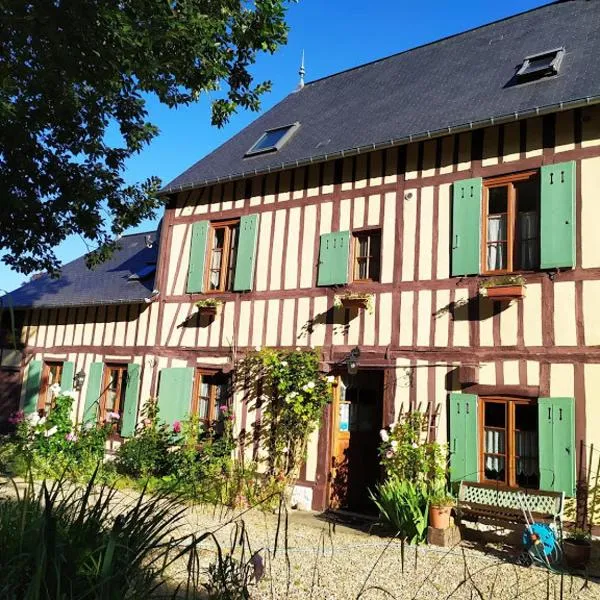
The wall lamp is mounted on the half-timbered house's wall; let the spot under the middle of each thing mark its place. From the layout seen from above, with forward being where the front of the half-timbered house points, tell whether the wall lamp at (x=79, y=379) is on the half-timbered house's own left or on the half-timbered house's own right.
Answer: on the half-timbered house's own right

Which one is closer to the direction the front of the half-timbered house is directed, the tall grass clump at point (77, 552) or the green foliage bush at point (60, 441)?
the tall grass clump

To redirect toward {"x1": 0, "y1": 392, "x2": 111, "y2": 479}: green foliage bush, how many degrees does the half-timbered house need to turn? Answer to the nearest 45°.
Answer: approximately 45° to its right

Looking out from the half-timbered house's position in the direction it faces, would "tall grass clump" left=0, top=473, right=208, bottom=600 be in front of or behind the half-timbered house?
in front
